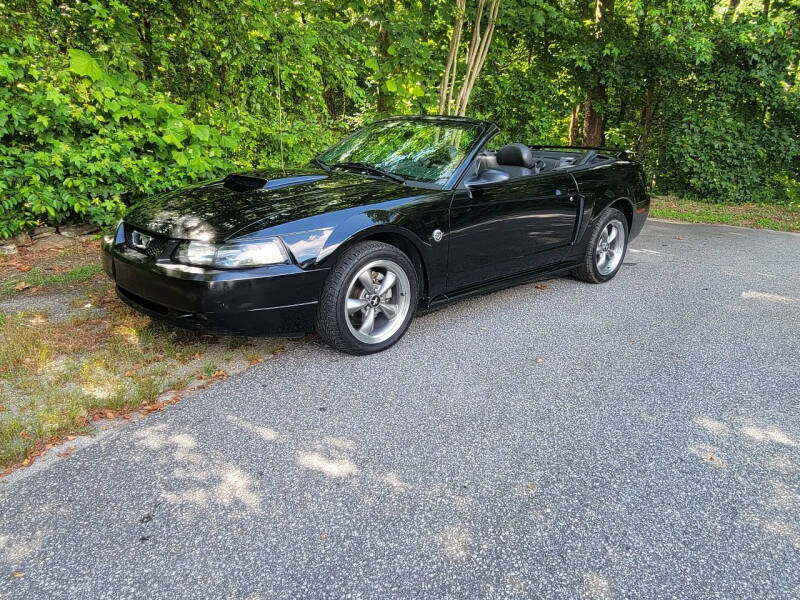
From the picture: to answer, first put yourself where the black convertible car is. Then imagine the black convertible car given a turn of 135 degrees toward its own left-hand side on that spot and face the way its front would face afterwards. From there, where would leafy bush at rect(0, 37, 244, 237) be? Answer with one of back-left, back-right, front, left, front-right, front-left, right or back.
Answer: back-left

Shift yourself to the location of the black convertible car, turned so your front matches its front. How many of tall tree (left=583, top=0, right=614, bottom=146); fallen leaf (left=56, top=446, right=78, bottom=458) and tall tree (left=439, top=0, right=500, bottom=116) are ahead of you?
1

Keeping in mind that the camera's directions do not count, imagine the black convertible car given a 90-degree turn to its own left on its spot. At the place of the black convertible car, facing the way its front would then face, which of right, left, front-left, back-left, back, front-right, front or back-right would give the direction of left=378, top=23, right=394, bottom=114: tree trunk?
back-left

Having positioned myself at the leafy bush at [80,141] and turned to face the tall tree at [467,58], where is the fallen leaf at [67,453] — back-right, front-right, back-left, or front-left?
back-right

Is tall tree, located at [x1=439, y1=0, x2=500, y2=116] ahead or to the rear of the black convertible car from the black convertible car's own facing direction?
to the rear

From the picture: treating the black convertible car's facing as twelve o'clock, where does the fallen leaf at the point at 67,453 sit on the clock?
The fallen leaf is roughly at 12 o'clock from the black convertible car.

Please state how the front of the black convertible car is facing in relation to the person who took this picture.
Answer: facing the viewer and to the left of the viewer

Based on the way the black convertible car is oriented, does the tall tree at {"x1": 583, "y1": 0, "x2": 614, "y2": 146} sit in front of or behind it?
behind

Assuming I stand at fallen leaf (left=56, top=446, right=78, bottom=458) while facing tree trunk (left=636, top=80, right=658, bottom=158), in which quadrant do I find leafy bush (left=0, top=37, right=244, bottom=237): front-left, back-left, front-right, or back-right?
front-left
